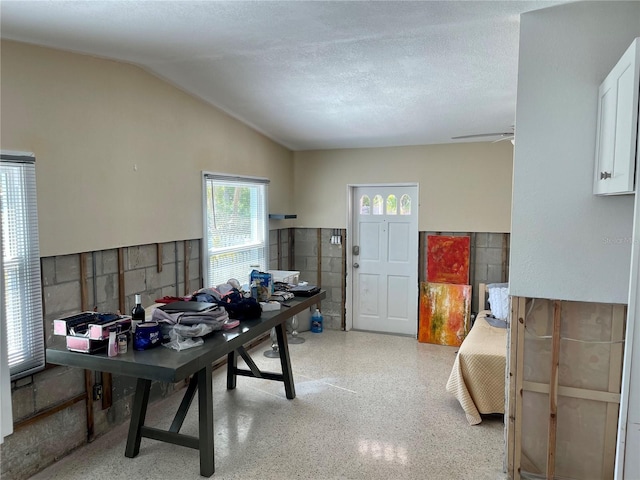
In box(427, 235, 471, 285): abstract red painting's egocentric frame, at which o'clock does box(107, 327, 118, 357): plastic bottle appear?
The plastic bottle is roughly at 1 o'clock from the abstract red painting.

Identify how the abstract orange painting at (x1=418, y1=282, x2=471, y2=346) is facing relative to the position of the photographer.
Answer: facing the viewer

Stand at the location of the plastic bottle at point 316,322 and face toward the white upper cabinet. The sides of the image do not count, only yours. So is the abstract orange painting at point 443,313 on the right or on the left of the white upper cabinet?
left

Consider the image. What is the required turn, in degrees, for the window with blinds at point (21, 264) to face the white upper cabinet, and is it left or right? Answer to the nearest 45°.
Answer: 0° — it already faces it

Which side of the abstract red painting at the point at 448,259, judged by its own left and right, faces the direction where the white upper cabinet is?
front

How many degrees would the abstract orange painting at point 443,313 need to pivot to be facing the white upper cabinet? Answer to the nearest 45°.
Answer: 0° — it already faces it

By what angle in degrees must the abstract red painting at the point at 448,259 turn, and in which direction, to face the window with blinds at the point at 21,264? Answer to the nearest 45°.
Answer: approximately 45° to its right

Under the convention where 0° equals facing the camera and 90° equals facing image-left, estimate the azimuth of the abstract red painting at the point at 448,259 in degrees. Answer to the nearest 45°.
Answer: approximately 0°

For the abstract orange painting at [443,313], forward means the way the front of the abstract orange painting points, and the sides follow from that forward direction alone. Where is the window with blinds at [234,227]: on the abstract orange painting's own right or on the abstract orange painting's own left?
on the abstract orange painting's own right

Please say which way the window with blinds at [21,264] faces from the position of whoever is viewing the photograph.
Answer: facing the viewer and to the right of the viewer

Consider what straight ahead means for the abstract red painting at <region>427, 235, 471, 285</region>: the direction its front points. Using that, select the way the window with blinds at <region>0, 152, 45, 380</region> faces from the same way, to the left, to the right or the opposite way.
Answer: to the left

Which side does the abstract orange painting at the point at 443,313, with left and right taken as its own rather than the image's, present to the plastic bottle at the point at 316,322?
right

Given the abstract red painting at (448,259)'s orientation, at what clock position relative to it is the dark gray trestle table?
The dark gray trestle table is roughly at 1 o'clock from the abstract red painting.
